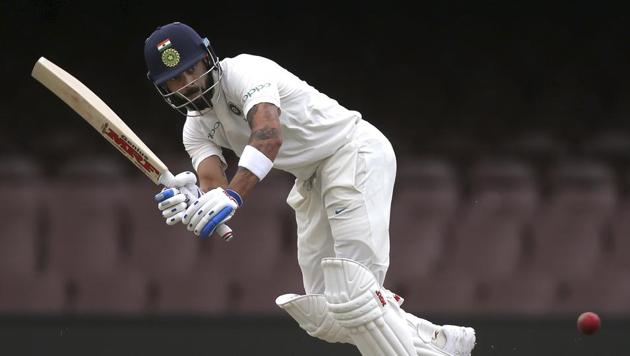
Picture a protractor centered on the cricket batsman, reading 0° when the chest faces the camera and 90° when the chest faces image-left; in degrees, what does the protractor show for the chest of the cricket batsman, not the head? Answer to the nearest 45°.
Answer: approximately 45°
